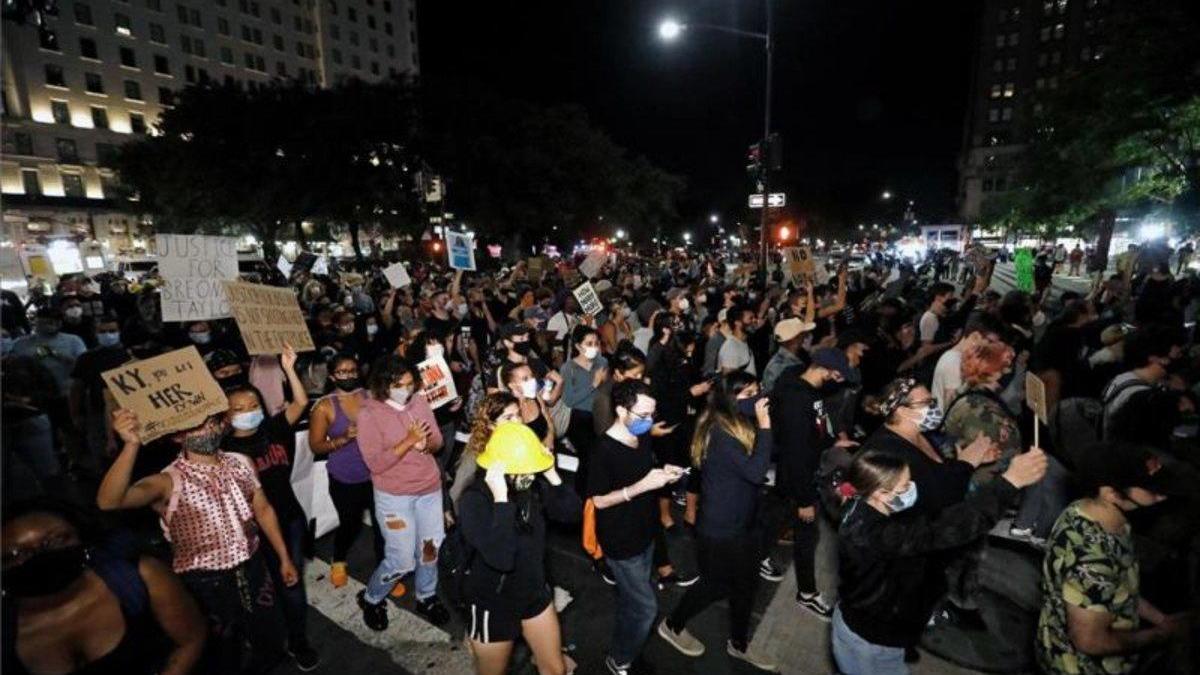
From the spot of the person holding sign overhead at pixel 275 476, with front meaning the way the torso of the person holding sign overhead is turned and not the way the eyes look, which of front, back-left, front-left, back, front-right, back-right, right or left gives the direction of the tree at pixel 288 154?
back

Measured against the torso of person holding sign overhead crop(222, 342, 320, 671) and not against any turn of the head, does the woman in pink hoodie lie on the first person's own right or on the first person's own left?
on the first person's own left

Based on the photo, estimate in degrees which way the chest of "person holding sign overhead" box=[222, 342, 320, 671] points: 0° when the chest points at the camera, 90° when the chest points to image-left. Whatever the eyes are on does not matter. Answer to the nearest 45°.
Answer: approximately 0°

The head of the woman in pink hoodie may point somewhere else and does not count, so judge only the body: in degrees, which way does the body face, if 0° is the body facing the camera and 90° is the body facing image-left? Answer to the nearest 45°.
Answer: approximately 315°

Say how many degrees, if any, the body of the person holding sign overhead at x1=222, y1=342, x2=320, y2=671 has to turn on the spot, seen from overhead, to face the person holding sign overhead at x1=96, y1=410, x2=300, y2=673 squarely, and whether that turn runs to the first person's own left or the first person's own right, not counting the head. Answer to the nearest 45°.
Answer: approximately 45° to the first person's own right

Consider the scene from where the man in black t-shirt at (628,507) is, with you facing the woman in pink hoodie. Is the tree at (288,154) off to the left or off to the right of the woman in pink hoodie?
right

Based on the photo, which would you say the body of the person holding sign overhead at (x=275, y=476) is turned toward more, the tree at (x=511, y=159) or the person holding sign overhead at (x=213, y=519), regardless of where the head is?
the person holding sign overhead
